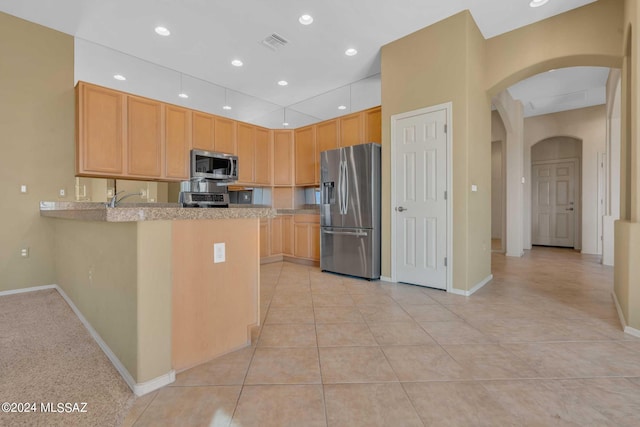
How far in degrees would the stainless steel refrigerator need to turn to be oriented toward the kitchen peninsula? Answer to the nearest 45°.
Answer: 0° — it already faces it

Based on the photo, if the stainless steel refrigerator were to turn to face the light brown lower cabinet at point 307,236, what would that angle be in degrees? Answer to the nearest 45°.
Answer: approximately 90° to its right

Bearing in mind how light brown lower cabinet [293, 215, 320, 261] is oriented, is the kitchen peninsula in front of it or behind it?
in front

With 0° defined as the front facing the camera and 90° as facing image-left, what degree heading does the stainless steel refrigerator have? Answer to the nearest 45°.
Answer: approximately 45°

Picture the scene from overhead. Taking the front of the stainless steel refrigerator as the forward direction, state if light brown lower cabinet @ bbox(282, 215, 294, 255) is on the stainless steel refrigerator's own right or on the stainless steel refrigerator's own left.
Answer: on the stainless steel refrigerator's own right

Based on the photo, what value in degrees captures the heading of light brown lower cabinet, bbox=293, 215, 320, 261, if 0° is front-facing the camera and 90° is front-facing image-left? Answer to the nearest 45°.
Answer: approximately 45°

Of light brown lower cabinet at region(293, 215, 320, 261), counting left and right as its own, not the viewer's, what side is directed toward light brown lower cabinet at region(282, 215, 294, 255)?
right

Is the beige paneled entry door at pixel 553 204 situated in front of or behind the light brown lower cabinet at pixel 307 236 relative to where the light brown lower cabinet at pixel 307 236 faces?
behind

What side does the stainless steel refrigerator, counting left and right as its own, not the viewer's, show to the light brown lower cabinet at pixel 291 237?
right

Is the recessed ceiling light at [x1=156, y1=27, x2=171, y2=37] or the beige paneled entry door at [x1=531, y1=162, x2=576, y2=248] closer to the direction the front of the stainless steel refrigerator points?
the recessed ceiling light

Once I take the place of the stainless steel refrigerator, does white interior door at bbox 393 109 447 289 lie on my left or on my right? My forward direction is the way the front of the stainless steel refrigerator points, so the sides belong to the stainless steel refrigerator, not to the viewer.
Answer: on my left

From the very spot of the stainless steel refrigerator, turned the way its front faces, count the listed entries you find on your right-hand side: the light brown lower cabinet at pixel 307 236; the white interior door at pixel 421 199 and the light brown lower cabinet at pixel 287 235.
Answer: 2

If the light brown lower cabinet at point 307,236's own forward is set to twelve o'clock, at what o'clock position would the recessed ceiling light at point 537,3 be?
The recessed ceiling light is roughly at 9 o'clock from the light brown lower cabinet.

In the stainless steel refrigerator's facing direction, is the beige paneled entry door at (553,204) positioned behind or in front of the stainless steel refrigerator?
behind
